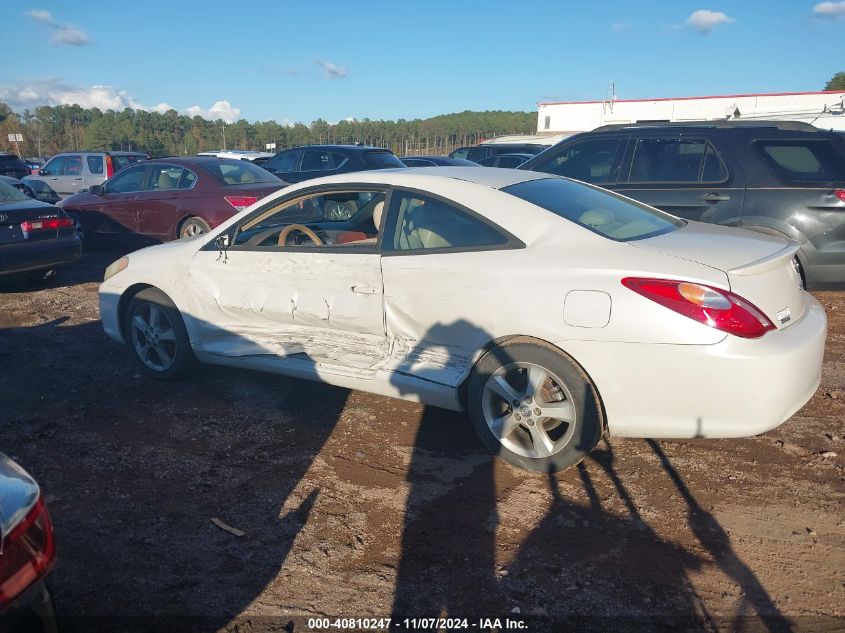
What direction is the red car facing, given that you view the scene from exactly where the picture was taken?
facing away from the viewer and to the left of the viewer

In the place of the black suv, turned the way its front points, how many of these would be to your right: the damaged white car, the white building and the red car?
1

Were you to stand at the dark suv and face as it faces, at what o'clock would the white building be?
The white building is roughly at 3 o'clock from the dark suv.

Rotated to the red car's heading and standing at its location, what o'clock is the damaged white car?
The damaged white car is roughly at 7 o'clock from the red car.

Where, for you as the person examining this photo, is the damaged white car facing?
facing away from the viewer and to the left of the viewer

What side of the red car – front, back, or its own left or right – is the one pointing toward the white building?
right

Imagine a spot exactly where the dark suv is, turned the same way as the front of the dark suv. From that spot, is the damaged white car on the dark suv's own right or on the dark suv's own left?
on the dark suv's own left

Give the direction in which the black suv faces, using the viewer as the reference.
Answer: facing away from the viewer and to the left of the viewer

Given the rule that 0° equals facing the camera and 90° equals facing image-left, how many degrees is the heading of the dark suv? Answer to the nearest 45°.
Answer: approximately 90°
